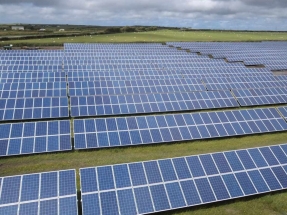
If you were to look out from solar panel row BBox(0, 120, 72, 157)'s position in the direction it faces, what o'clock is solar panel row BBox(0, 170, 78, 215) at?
solar panel row BBox(0, 170, 78, 215) is roughly at 12 o'clock from solar panel row BBox(0, 120, 72, 157).

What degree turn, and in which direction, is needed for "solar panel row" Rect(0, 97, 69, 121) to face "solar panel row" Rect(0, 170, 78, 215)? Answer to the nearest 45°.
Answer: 0° — it already faces it

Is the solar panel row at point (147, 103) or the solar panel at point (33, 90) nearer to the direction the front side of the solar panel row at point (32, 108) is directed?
the solar panel row

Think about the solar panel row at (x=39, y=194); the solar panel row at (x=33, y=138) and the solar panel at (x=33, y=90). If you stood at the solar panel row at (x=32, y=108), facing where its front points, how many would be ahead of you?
2

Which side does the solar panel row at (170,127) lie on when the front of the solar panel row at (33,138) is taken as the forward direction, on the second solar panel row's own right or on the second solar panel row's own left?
on the second solar panel row's own left

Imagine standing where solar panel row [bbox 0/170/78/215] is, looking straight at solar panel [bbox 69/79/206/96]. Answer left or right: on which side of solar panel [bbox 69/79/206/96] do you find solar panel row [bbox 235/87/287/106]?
right

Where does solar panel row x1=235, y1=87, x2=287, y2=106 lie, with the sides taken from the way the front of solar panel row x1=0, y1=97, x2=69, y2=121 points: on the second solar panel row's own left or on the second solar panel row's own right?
on the second solar panel row's own left

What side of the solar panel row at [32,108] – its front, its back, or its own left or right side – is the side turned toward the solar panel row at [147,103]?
left

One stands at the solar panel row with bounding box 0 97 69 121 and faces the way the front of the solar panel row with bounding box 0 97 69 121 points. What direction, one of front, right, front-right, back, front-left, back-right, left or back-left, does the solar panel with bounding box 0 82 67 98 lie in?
back

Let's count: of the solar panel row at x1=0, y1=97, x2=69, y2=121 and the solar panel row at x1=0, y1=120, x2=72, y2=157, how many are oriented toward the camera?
2

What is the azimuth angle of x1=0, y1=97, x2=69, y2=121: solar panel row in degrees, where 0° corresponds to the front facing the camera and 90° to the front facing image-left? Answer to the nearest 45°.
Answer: approximately 0°
